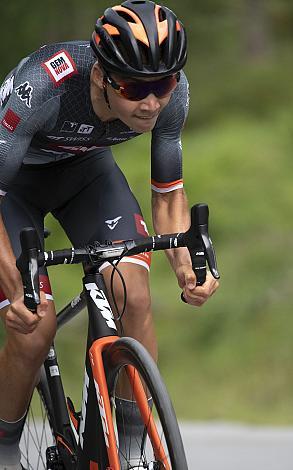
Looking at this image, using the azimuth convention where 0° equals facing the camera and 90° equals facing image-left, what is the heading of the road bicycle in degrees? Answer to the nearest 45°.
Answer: approximately 315°

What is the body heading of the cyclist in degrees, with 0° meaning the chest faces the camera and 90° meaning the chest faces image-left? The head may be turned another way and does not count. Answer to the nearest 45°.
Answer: approximately 315°
